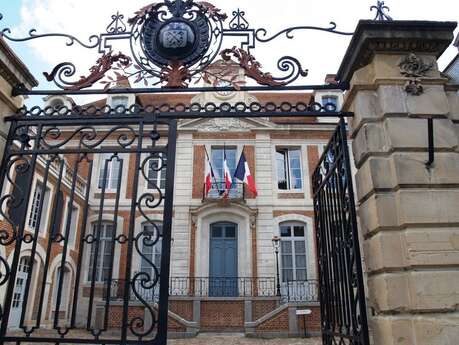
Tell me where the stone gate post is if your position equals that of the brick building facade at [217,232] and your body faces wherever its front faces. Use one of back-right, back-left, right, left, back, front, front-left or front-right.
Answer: front

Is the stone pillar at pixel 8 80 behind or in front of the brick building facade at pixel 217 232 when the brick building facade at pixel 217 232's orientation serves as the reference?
in front

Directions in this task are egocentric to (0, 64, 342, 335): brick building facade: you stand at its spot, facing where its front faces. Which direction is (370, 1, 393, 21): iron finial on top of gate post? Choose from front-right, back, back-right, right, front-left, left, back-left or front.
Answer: front

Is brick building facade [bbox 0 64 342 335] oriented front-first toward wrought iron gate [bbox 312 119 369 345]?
yes

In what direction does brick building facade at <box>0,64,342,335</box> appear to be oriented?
toward the camera

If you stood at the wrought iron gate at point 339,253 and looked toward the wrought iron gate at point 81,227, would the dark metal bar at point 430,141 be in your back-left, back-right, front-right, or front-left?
back-left

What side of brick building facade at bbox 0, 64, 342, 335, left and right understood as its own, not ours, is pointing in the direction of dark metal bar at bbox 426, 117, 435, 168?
front
